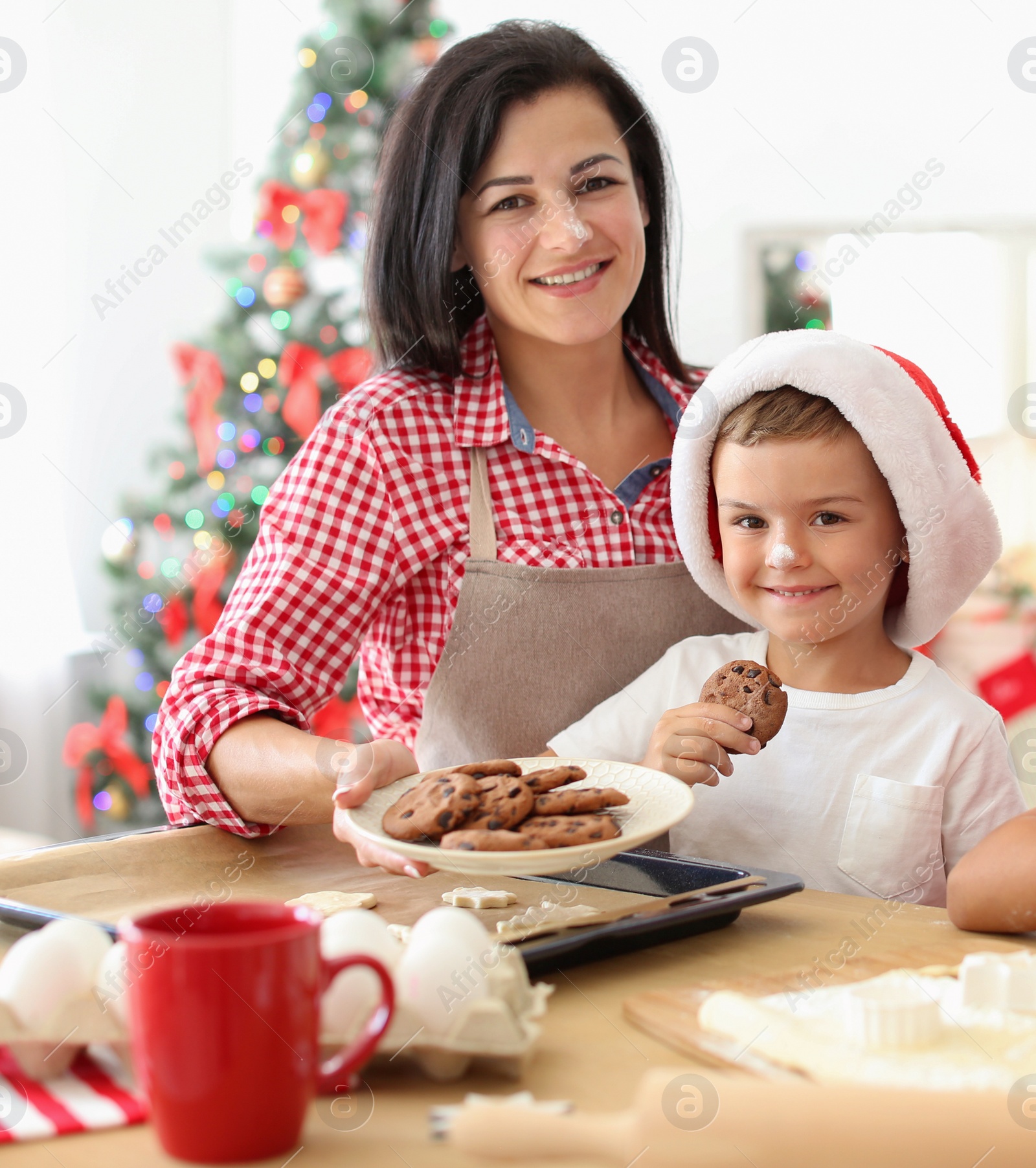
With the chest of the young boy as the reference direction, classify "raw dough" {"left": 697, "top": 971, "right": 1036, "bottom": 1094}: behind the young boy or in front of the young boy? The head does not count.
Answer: in front

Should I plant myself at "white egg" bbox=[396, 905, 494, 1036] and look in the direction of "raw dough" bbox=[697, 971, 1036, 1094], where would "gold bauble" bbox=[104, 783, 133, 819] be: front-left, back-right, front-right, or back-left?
back-left

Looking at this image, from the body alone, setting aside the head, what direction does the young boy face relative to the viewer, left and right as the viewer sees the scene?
facing the viewer

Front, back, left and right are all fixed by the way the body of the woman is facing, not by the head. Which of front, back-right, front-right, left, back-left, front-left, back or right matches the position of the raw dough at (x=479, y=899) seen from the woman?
front-right

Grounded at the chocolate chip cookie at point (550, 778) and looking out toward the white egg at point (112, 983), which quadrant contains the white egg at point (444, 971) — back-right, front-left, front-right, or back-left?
front-left

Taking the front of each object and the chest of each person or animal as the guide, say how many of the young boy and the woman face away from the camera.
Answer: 0

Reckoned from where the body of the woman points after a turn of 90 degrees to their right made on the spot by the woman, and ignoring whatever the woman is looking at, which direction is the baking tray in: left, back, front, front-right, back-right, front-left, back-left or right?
front-left

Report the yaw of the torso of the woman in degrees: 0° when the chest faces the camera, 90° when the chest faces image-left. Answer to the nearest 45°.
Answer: approximately 315°

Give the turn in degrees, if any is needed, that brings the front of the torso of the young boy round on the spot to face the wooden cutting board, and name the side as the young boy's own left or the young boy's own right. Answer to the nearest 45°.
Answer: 0° — they already face it
